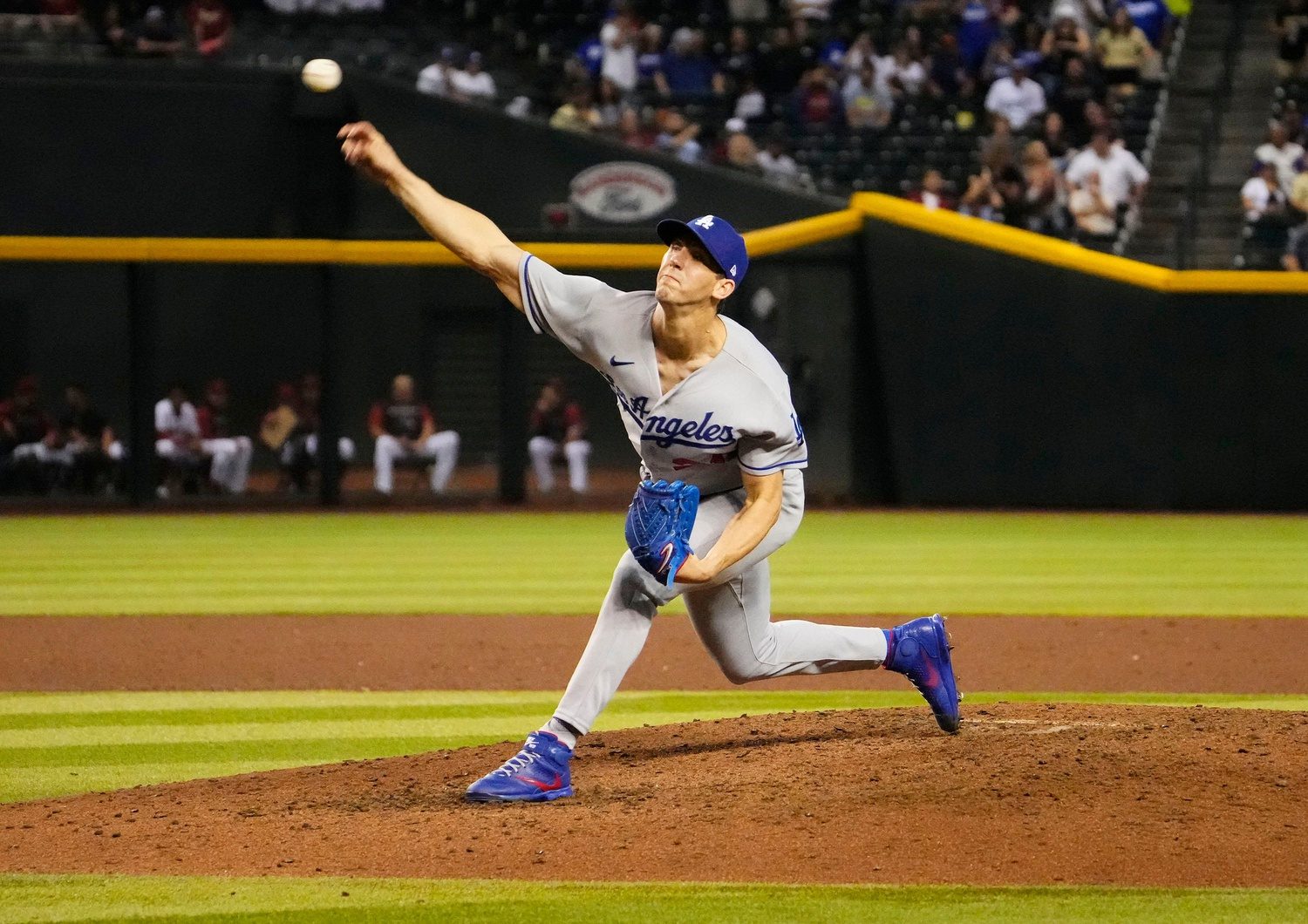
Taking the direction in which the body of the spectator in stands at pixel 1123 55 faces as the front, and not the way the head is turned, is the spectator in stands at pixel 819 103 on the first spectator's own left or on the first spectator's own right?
on the first spectator's own right

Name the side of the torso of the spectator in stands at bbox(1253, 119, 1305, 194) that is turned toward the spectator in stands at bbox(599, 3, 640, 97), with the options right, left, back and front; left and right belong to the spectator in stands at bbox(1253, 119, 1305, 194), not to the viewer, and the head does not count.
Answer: right

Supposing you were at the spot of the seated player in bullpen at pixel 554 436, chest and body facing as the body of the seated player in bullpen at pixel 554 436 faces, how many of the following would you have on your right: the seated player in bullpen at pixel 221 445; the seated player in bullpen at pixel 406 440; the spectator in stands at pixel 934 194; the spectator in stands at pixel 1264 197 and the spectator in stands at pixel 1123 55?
2

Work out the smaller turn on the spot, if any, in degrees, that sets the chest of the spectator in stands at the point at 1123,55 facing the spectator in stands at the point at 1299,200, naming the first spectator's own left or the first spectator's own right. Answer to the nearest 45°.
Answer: approximately 45° to the first spectator's own left

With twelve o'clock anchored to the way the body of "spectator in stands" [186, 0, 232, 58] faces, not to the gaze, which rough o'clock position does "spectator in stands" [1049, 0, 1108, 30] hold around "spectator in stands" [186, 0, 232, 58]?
"spectator in stands" [1049, 0, 1108, 30] is roughly at 9 o'clock from "spectator in stands" [186, 0, 232, 58].

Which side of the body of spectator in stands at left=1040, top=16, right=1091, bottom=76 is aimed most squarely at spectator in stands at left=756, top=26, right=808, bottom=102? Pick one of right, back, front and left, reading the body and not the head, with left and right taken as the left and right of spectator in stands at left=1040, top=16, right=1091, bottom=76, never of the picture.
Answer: right

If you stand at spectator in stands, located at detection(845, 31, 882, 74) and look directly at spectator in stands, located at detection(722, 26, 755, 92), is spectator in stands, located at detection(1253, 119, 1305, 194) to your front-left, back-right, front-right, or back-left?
back-left
